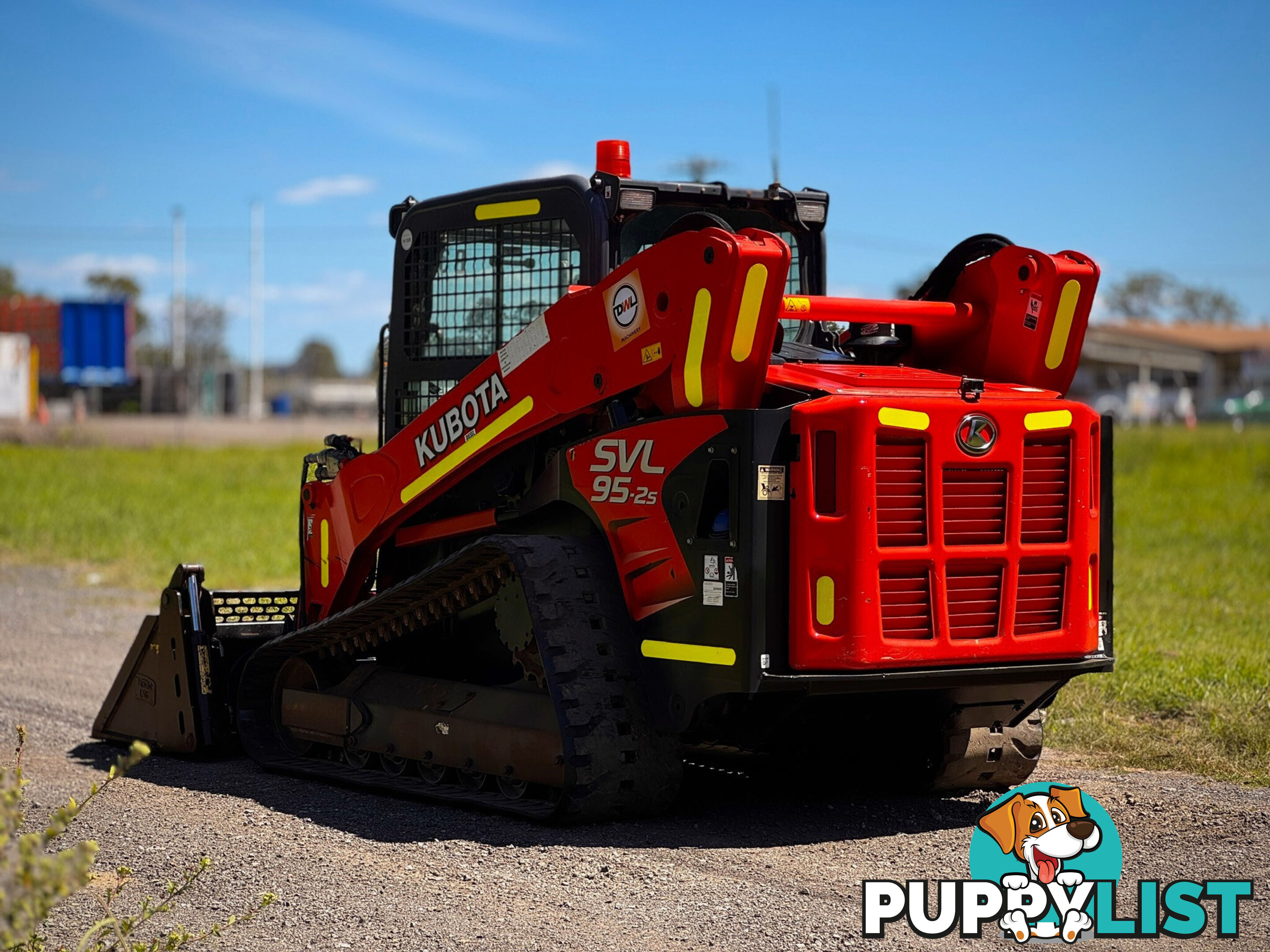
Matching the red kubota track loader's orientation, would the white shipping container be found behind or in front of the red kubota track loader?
in front

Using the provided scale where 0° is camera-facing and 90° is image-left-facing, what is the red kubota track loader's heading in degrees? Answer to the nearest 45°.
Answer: approximately 135°
